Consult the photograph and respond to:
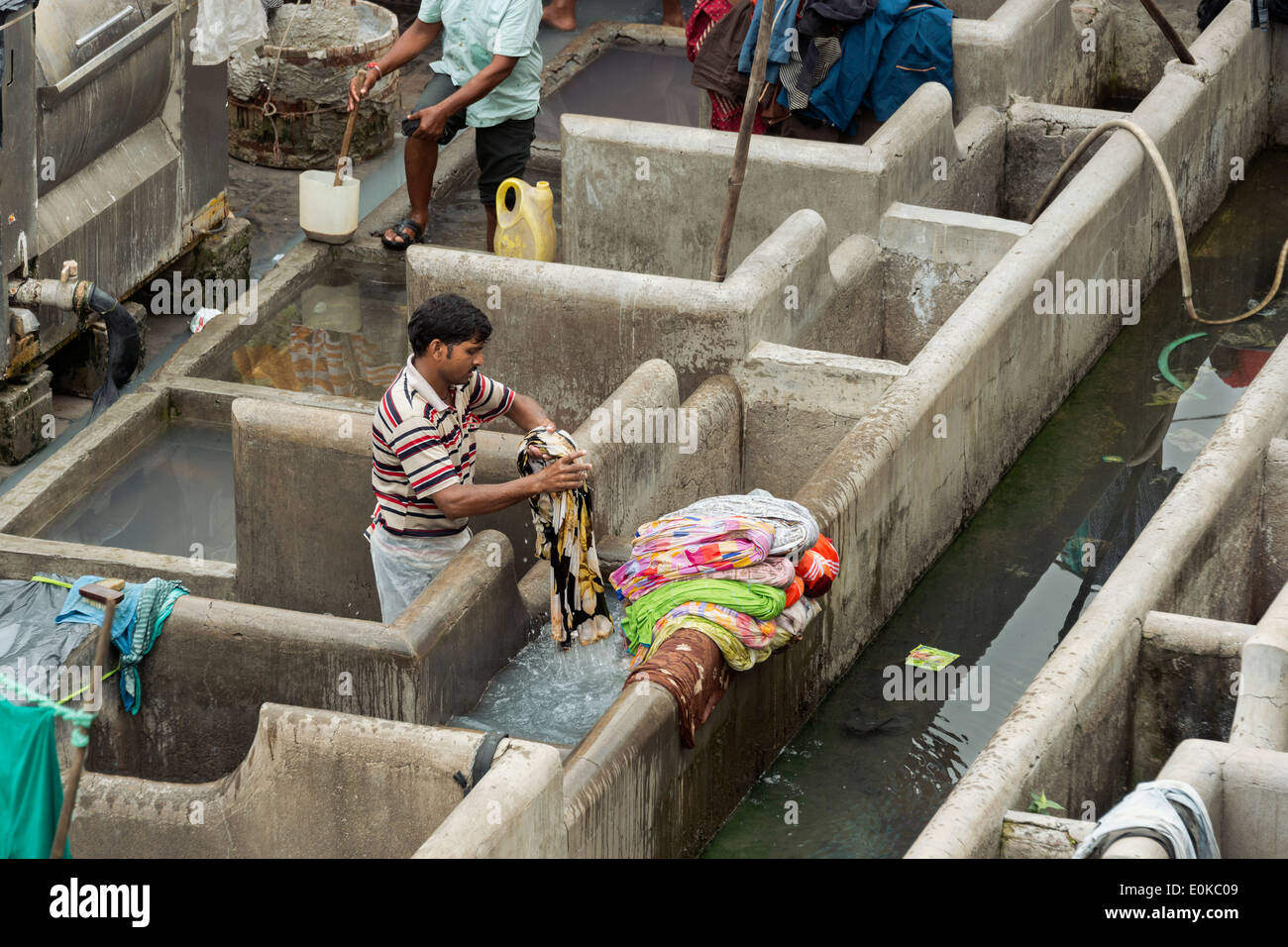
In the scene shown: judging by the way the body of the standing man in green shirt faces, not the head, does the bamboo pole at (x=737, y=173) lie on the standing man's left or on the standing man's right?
on the standing man's left

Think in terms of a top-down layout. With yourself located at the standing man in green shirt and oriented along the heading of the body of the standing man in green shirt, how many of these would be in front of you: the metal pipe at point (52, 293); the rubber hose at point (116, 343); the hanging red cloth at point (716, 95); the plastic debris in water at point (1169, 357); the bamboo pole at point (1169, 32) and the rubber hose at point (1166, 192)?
2

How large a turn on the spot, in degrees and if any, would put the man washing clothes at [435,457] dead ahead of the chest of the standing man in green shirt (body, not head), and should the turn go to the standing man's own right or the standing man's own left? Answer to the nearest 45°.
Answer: approximately 45° to the standing man's own left

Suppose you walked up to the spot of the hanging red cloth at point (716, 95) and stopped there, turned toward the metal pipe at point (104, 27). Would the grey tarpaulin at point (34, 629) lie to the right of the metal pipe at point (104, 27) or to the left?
left

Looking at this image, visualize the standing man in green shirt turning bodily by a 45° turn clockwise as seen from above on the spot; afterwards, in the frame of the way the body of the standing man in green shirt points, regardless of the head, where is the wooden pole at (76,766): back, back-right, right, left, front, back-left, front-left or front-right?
left

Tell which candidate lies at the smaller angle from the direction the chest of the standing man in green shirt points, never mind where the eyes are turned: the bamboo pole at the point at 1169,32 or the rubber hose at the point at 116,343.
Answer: the rubber hose

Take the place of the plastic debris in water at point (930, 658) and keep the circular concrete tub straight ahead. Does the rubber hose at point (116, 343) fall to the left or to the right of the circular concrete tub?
left

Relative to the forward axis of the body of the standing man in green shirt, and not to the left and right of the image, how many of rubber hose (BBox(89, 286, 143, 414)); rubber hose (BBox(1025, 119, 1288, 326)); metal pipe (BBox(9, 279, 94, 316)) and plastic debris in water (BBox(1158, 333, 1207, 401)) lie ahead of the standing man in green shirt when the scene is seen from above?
2

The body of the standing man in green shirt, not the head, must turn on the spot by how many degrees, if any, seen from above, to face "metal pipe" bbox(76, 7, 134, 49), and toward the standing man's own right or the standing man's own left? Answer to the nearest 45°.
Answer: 0° — they already face it

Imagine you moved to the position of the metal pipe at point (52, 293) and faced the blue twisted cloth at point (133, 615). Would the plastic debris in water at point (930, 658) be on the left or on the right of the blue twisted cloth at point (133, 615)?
left

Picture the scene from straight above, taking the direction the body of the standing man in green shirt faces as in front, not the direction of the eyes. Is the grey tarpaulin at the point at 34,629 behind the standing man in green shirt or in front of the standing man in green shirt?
in front

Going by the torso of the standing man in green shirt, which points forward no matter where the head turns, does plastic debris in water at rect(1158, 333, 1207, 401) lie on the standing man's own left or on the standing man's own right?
on the standing man's own left

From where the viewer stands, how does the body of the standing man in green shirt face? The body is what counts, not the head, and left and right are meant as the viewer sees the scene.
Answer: facing the viewer and to the left of the viewer

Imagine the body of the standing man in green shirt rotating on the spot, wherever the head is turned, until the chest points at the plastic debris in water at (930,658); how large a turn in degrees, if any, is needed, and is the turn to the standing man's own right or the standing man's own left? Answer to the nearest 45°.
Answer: approximately 90° to the standing man's own left

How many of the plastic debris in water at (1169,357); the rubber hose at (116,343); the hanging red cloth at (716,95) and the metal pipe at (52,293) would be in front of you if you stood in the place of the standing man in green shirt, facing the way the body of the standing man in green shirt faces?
2

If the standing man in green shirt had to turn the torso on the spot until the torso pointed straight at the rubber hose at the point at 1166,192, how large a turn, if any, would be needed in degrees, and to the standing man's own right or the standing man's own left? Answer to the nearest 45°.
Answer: approximately 135° to the standing man's own left
